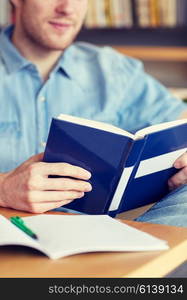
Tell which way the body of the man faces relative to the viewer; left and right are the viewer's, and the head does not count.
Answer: facing the viewer

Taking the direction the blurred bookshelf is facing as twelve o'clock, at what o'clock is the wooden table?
The wooden table is roughly at 12 o'clock from the blurred bookshelf.

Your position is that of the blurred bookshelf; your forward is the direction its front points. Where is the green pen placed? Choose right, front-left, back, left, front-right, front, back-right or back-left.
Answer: front

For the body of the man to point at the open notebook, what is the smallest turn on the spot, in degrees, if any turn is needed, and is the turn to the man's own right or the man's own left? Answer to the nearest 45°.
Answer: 0° — they already face it

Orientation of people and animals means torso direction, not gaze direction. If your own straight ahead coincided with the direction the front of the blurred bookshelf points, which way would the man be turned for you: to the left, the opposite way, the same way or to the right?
the same way

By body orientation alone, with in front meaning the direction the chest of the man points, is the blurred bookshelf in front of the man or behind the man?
behind

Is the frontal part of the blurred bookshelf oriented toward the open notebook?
yes

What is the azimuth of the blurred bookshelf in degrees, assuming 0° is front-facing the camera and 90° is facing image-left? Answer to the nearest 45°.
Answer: approximately 0°

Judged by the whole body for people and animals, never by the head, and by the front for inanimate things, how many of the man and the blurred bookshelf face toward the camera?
2

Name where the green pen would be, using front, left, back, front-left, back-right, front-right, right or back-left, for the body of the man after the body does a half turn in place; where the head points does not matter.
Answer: back

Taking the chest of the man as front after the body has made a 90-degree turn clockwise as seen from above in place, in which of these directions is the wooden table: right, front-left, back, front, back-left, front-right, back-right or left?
left

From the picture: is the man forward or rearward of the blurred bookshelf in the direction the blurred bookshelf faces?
forward
